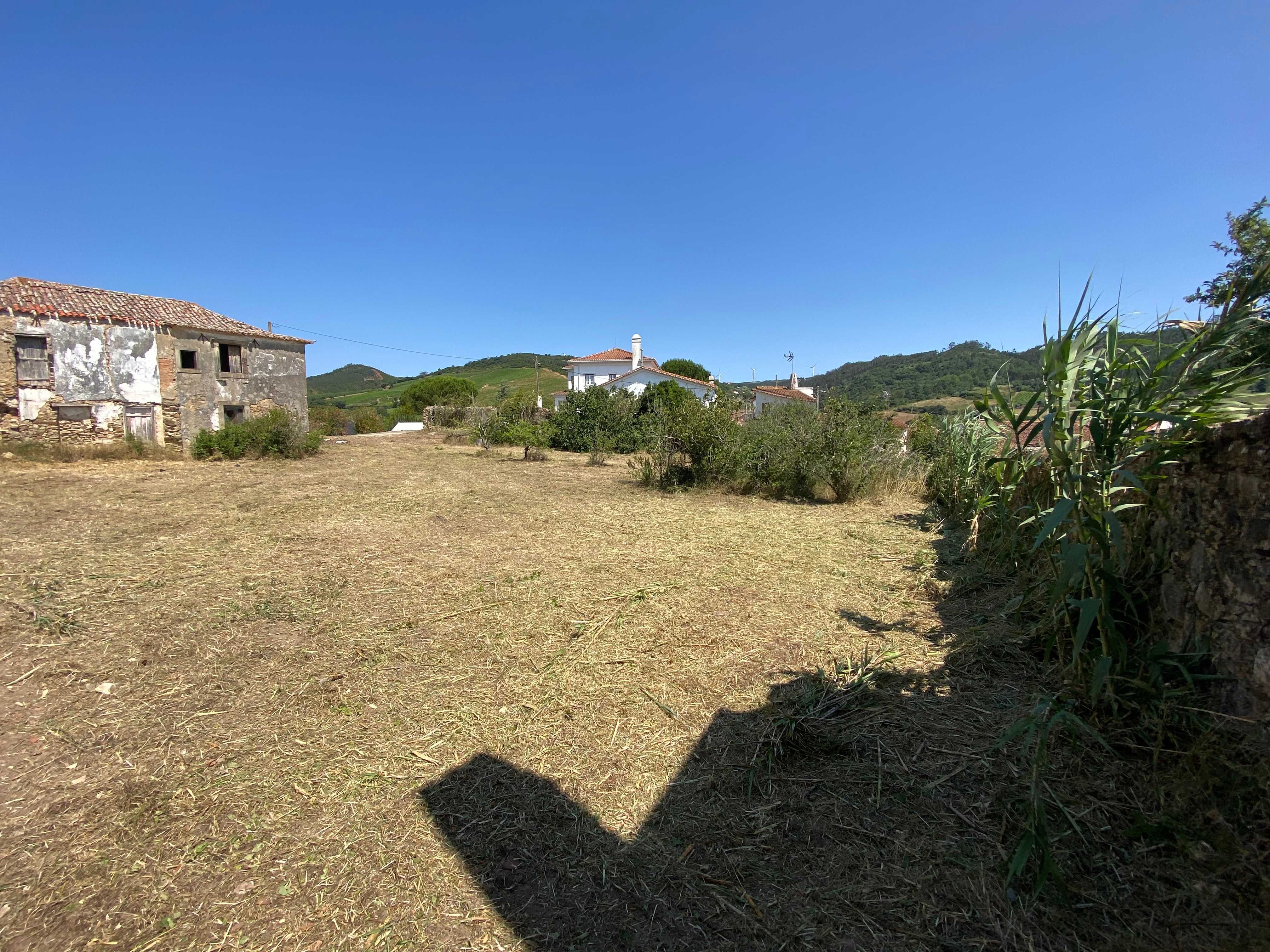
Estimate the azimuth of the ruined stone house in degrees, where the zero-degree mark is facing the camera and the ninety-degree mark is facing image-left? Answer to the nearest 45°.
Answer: approximately 315°

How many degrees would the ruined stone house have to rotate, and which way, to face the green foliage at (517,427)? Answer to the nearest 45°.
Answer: approximately 45° to its left

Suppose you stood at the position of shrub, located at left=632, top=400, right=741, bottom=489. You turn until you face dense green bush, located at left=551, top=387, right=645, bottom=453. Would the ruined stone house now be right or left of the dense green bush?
left

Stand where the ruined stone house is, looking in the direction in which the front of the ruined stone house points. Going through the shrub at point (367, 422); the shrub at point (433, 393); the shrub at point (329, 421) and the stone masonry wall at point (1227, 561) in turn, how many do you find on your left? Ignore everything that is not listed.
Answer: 3

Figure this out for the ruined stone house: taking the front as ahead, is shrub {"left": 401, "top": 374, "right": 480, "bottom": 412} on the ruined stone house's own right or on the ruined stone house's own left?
on the ruined stone house's own left

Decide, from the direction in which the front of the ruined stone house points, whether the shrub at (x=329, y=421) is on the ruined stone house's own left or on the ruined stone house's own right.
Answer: on the ruined stone house's own left
